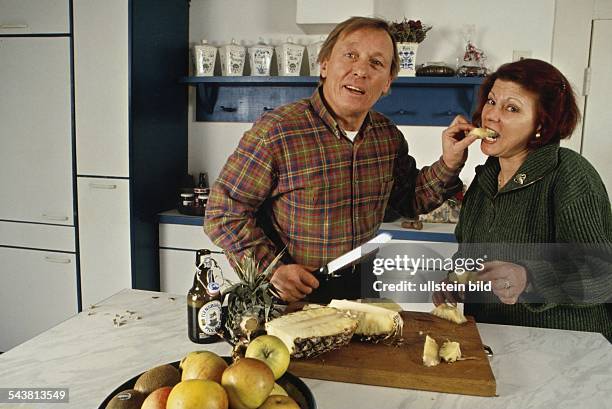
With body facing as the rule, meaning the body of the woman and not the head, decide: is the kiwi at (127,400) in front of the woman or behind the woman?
in front

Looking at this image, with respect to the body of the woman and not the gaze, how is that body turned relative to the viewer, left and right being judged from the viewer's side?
facing the viewer and to the left of the viewer

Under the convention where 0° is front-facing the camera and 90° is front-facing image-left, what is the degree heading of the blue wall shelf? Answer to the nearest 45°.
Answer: approximately 0°

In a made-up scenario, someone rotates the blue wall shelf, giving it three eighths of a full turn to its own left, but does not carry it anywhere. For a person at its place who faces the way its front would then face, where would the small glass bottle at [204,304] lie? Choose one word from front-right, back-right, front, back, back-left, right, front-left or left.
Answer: back-right

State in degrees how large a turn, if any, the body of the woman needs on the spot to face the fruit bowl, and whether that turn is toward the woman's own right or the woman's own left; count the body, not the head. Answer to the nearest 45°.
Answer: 0° — they already face it

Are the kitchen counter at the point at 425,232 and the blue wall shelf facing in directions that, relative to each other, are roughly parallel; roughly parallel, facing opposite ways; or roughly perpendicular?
roughly parallel

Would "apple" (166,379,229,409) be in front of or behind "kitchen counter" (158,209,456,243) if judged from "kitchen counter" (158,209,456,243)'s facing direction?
in front

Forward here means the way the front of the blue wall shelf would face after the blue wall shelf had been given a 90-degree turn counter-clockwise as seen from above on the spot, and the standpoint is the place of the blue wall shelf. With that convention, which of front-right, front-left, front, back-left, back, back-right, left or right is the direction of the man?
right

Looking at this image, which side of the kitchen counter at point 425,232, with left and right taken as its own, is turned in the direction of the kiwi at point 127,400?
front

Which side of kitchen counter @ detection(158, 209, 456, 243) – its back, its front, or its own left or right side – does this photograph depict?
front

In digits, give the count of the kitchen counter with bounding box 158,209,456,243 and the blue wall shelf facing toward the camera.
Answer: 2

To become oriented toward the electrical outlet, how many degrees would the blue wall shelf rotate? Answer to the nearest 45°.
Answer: approximately 90° to its left

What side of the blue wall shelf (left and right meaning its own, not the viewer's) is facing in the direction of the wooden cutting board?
front

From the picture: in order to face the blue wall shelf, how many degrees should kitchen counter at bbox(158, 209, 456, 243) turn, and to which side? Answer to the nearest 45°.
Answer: approximately 135° to its right

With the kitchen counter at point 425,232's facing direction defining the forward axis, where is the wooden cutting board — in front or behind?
in front
